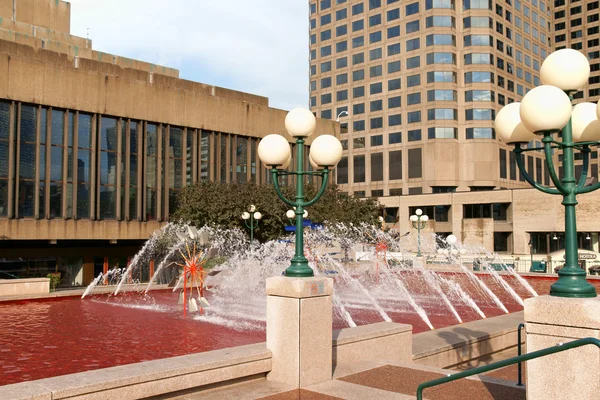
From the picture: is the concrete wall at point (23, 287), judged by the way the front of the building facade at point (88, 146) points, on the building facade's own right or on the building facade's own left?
on the building facade's own right

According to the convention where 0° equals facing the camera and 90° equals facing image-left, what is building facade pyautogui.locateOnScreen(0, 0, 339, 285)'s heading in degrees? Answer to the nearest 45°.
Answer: approximately 315°

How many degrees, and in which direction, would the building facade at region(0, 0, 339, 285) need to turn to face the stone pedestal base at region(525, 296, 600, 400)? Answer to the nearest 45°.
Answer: approximately 45° to its right
